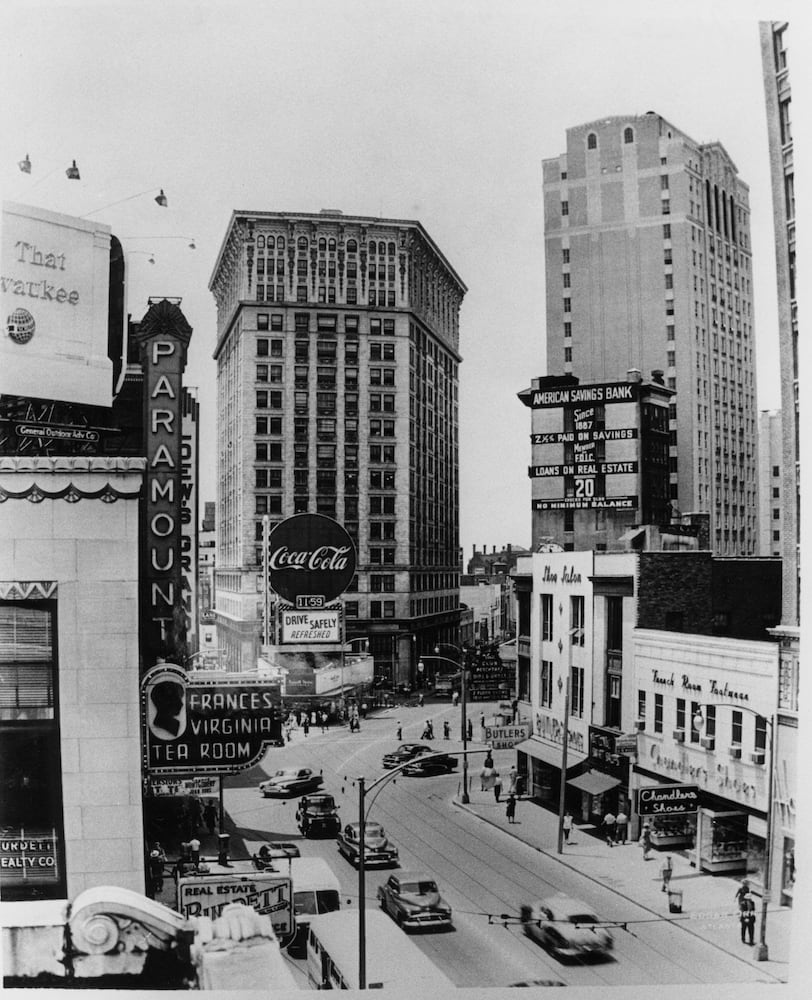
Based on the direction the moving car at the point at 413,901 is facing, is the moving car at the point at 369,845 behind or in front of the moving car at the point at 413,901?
behind

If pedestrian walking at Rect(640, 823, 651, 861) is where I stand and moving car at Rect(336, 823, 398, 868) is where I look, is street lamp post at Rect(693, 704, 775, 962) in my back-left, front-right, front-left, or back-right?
back-left

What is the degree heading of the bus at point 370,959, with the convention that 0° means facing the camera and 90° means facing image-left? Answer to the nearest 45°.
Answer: approximately 315°

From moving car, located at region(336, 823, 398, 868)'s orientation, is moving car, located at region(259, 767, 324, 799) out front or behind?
behind

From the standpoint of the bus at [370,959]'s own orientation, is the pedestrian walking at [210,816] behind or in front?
behind

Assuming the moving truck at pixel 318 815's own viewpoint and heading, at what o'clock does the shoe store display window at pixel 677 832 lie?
The shoe store display window is roughly at 9 o'clock from the moving truck.
